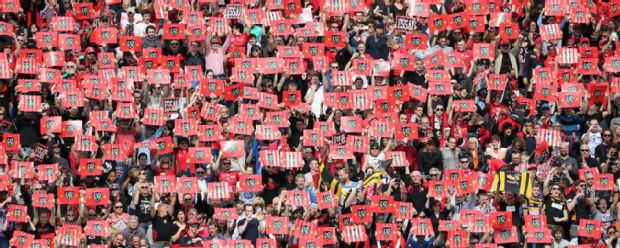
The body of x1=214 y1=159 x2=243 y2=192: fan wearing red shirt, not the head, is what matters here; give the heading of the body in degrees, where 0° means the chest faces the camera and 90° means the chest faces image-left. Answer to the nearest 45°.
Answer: approximately 0°
